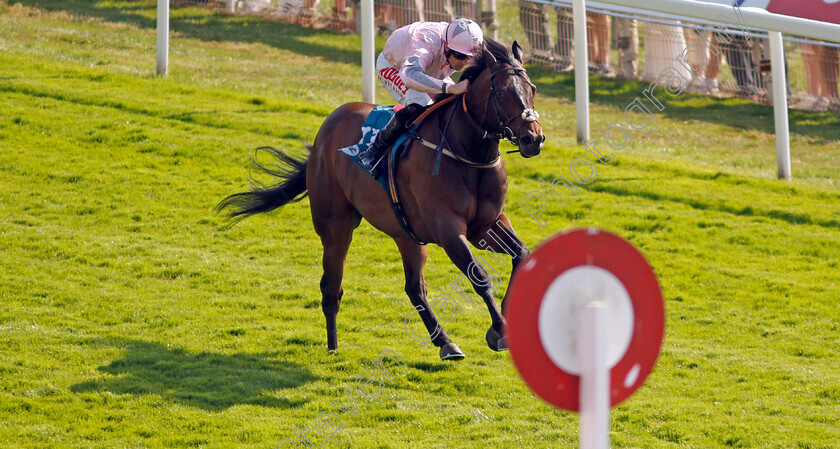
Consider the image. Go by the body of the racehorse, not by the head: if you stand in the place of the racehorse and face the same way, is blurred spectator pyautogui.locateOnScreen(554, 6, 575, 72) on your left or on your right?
on your left

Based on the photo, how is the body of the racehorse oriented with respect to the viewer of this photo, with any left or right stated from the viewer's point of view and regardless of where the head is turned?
facing the viewer and to the right of the viewer

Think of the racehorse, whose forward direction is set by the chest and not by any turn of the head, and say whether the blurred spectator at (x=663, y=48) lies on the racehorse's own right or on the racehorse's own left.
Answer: on the racehorse's own left

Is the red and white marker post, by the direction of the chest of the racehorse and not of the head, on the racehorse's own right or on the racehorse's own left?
on the racehorse's own right

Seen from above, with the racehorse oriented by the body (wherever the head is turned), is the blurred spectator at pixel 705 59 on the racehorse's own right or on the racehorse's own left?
on the racehorse's own left

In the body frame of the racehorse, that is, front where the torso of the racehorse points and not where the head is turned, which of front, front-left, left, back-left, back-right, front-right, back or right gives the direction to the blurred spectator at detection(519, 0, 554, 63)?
back-left

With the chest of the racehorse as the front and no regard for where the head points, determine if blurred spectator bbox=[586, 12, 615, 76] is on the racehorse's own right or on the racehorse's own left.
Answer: on the racehorse's own left

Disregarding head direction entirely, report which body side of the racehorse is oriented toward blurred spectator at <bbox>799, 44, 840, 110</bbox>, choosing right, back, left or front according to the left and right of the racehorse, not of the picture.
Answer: left
